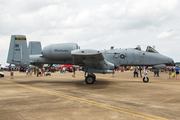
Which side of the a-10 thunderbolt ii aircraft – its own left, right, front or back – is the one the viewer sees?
right
